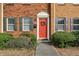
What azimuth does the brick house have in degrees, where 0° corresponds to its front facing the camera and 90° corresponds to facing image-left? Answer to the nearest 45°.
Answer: approximately 0°
